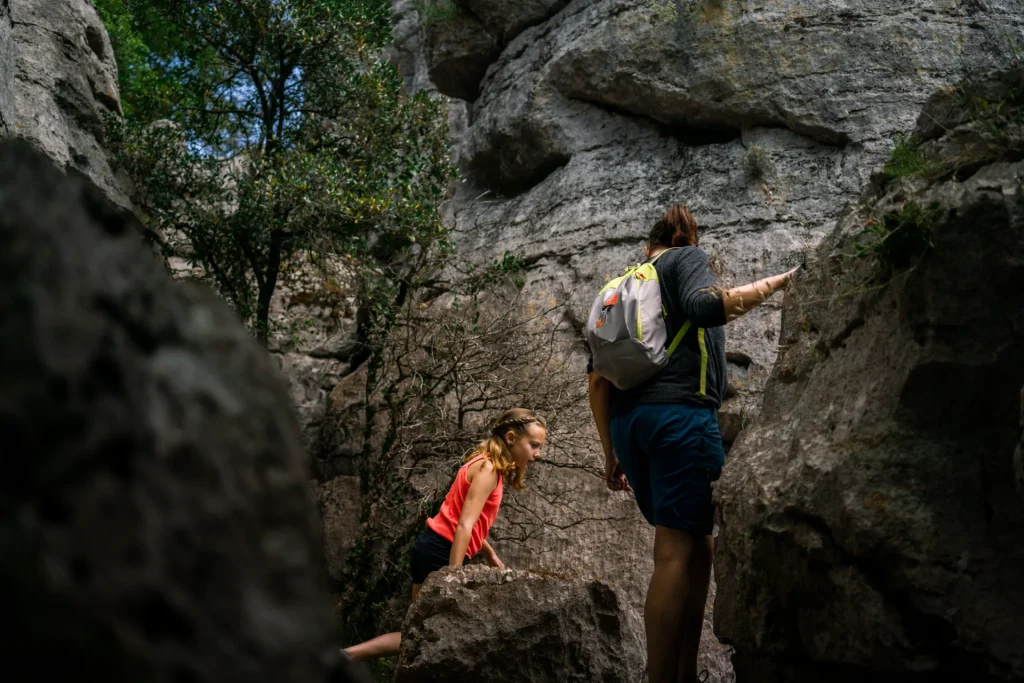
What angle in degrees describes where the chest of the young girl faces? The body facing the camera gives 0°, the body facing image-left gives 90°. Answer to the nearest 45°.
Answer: approximately 270°

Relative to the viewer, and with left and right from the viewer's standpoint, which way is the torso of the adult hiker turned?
facing away from the viewer and to the right of the viewer

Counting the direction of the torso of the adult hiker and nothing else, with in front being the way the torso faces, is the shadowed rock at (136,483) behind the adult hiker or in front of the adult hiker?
behind

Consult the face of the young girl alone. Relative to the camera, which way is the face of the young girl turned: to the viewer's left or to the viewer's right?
to the viewer's right

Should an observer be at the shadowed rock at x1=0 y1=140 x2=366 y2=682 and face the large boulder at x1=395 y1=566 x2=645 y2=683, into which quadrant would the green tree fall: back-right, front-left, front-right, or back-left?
front-left

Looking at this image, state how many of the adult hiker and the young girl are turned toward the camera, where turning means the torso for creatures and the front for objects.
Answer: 0

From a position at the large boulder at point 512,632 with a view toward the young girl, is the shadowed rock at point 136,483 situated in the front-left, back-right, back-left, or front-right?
back-left

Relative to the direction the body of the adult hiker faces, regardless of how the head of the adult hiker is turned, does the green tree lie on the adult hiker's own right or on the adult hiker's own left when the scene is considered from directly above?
on the adult hiker's own left

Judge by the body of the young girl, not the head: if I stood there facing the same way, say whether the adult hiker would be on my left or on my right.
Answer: on my right

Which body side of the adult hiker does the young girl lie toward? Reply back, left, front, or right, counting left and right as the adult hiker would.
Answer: left
